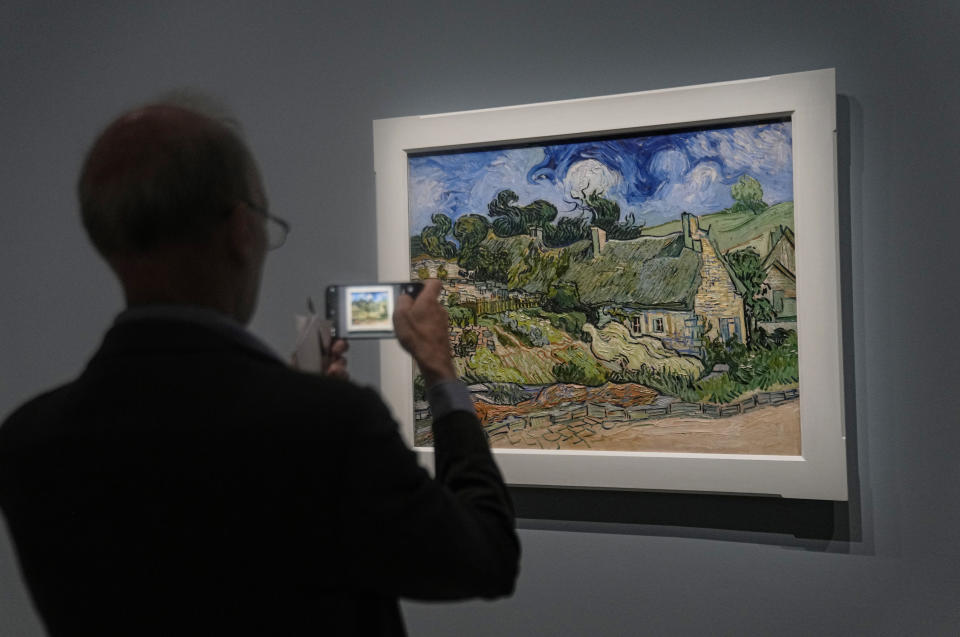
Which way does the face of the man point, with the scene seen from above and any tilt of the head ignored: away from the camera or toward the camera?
away from the camera

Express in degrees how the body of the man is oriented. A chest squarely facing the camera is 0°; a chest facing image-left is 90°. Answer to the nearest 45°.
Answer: approximately 225°

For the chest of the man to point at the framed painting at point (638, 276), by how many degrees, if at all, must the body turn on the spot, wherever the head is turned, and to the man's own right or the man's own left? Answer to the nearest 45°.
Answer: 0° — they already face it
